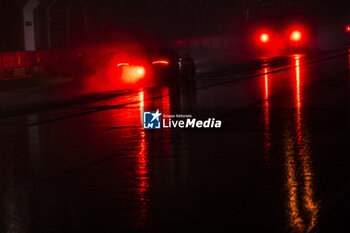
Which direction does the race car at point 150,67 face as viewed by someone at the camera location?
facing away from the viewer and to the right of the viewer

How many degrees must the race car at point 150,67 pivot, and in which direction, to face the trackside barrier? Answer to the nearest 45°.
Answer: approximately 90° to its left
